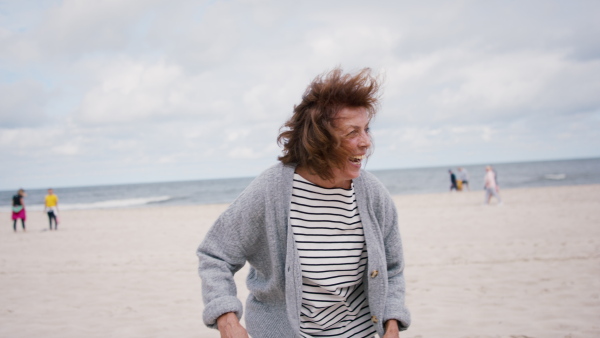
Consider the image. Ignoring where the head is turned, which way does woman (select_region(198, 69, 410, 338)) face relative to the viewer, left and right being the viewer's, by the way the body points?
facing the viewer and to the right of the viewer
